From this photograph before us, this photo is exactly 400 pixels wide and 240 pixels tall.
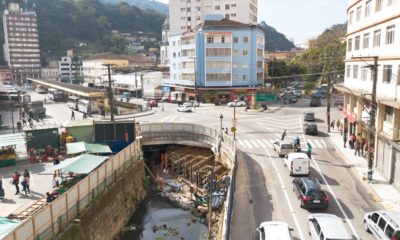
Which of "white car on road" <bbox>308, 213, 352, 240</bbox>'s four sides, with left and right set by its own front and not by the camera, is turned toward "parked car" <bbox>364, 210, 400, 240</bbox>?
right

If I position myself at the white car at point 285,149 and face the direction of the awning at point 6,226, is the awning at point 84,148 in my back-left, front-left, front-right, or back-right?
front-right

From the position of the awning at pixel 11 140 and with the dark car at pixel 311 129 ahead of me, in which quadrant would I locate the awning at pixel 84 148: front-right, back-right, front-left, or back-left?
front-right

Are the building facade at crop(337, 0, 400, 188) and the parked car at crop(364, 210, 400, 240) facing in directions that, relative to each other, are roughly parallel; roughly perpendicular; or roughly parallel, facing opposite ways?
roughly perpendicular

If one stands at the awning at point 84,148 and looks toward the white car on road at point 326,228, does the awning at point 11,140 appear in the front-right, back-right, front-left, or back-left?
back-right

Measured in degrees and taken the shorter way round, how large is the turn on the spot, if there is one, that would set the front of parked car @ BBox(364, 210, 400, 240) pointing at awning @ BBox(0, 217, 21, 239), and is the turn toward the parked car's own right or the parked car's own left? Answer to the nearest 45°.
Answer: approximately 90° to the parked car's own left

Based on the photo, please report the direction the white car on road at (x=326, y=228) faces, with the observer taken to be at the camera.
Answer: facing away from the viewer and to the left of the viewer

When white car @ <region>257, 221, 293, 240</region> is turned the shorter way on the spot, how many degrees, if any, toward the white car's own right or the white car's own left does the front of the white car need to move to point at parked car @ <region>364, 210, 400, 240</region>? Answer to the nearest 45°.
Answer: approximately 90° to the white car's own right

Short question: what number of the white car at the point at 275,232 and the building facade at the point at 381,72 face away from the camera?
1

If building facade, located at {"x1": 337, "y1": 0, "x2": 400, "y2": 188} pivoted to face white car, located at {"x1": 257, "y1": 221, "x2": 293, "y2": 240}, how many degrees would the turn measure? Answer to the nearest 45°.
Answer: approximately 45° to its left

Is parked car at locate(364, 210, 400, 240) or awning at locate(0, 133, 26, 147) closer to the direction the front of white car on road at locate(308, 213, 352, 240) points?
the awning

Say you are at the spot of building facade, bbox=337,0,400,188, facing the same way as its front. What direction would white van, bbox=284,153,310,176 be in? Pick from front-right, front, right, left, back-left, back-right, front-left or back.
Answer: front

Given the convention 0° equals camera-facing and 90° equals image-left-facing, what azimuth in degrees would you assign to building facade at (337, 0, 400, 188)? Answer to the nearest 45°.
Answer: approximately 45°

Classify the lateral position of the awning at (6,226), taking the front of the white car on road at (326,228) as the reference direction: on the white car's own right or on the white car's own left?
on the white car's own left

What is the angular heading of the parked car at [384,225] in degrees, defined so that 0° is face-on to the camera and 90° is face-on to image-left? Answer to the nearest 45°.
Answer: approximately 135°

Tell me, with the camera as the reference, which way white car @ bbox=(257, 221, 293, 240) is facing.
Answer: facing away from the viewer

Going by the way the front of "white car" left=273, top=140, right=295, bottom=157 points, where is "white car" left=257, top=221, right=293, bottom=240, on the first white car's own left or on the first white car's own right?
on the first white car's own left

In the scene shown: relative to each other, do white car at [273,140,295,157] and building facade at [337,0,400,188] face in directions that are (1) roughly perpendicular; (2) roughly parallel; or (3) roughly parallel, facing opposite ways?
roughly perpendicular
